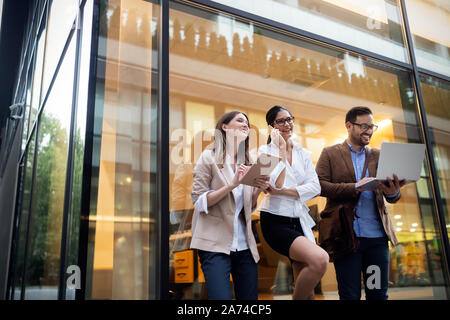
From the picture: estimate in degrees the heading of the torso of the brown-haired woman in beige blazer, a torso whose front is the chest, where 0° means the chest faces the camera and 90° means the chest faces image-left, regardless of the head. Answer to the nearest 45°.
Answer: approximately 315°

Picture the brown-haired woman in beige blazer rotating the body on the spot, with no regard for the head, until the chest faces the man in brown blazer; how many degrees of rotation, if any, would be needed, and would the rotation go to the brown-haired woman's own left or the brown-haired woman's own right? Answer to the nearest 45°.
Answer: approximately 90° to the brown-haired woman's own left

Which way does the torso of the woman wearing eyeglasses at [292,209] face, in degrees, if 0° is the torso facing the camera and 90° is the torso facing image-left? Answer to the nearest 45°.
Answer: approximately 315°

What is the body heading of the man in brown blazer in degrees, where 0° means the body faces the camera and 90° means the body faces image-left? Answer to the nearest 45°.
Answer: approximately 315°

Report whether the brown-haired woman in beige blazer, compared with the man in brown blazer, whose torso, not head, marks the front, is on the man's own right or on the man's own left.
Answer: on the man's own right

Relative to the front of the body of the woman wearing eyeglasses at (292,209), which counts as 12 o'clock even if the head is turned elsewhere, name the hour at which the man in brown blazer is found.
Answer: The man in brown blazer is roughly at 9 o'clock from the woman wearing eyeglasses.
